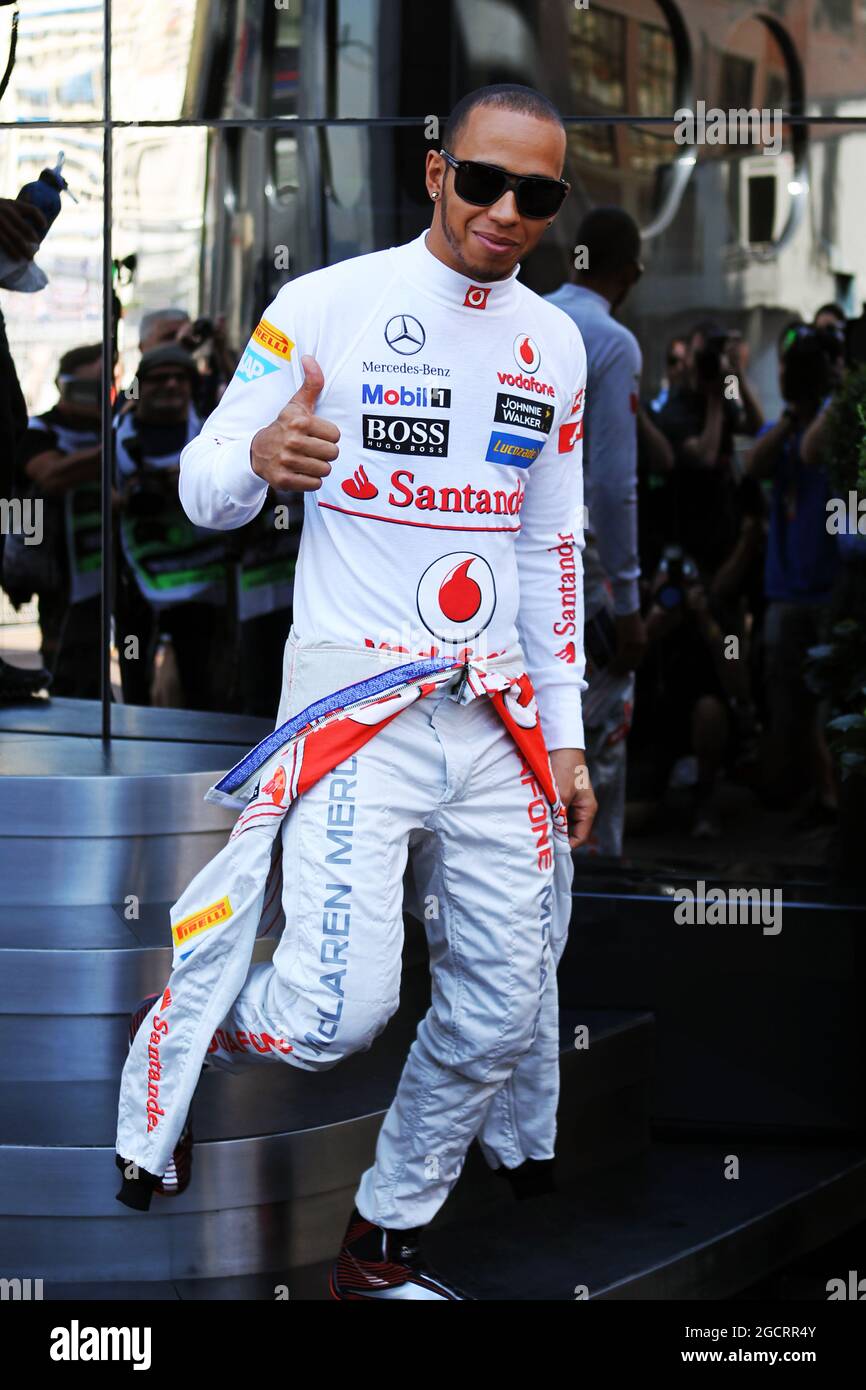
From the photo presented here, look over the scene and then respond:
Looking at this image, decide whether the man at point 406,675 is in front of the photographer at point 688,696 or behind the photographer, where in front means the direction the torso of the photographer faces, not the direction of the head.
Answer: in front

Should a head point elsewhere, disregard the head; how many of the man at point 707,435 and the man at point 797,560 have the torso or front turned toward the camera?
2
